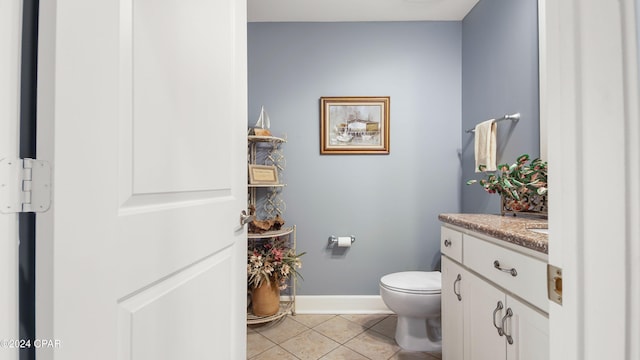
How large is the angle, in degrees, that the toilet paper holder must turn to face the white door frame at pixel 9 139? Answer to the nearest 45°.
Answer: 0° — it already faces it

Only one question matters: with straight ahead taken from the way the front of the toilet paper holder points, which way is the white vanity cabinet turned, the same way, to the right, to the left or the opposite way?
to the right

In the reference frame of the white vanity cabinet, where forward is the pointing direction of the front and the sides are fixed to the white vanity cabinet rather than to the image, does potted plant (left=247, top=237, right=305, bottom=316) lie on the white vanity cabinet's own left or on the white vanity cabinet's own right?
on the white vanity cabinet's own right

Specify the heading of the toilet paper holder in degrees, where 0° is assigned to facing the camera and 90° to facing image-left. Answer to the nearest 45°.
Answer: approximately 0°
